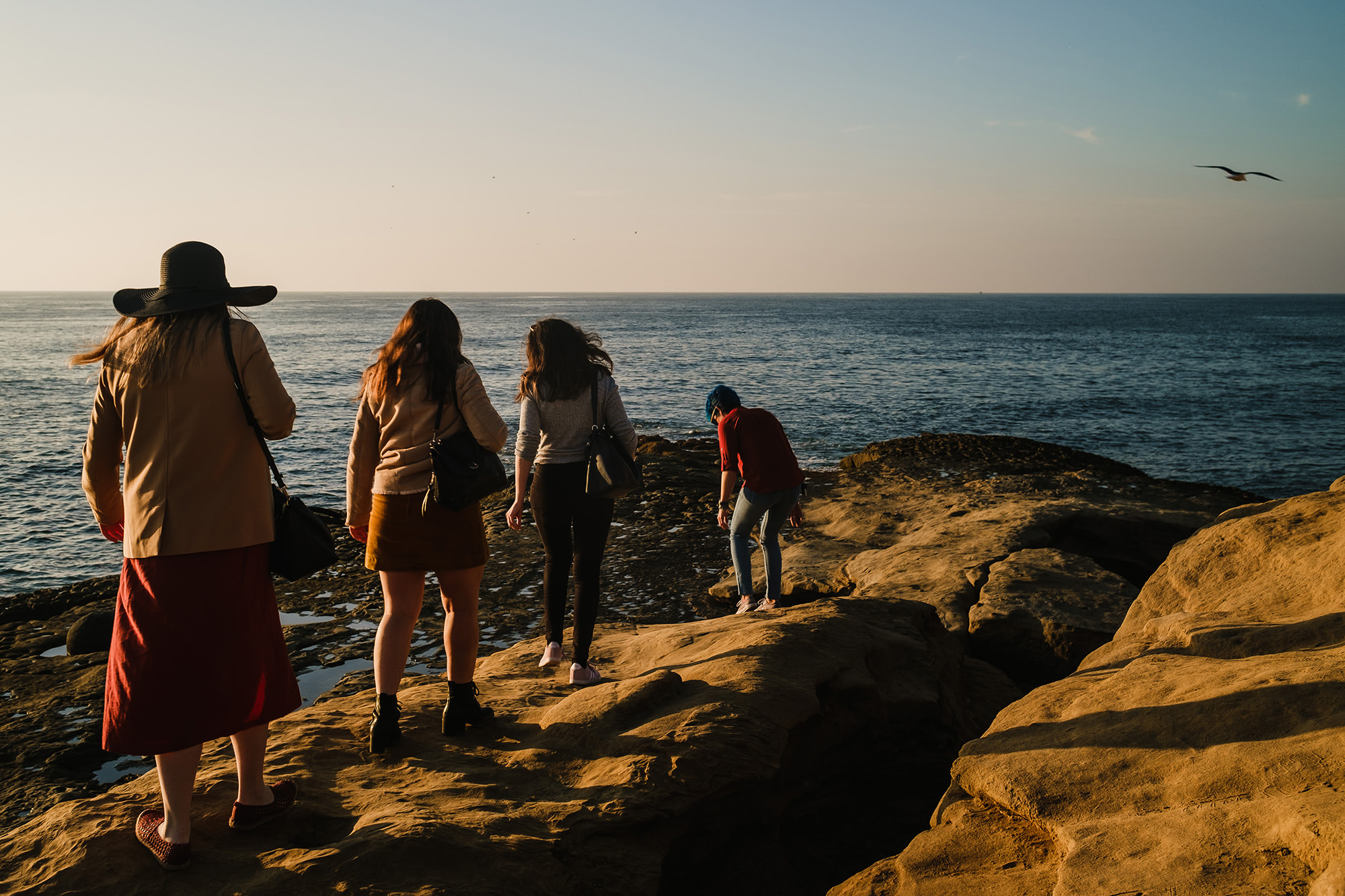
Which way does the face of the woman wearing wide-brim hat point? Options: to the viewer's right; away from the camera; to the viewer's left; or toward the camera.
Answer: away from the camera

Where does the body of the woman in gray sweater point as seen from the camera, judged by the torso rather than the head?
away from the camera

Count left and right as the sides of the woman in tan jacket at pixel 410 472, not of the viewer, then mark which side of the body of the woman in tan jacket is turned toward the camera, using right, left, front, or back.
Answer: back

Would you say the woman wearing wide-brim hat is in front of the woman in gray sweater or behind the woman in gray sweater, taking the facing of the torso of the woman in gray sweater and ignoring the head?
behind

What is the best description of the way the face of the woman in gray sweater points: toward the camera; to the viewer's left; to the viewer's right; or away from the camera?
away from the camera

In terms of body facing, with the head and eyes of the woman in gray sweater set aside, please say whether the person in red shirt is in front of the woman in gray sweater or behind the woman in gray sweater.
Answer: in front

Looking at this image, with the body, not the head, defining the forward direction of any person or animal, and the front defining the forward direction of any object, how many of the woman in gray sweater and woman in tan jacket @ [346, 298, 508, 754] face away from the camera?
2

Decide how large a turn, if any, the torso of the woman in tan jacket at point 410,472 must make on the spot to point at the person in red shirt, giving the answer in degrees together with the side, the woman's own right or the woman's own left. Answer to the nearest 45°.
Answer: approximately 45° to the woman's own right

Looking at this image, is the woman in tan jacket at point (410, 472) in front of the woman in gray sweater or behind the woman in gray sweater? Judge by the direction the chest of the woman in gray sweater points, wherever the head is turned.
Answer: behind

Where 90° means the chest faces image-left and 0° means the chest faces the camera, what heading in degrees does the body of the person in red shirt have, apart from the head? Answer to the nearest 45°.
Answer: approximately 135°
